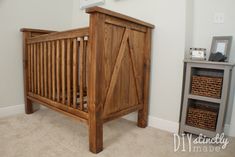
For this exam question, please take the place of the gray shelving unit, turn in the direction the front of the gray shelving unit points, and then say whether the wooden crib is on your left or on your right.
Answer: on your right

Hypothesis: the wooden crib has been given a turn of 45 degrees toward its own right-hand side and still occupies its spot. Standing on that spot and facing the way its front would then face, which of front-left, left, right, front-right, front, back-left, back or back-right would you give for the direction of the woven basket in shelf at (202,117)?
back

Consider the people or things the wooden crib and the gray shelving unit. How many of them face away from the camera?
0

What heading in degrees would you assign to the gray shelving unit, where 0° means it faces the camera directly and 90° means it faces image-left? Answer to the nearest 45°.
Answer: approximately 0°
